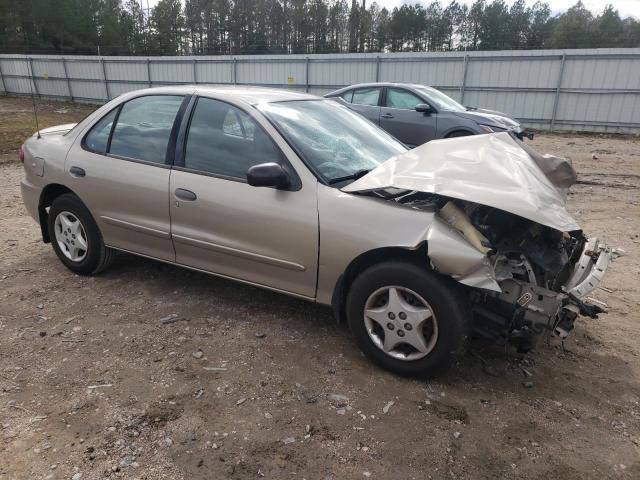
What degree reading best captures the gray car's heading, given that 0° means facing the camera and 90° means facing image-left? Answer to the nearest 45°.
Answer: approximately 315°

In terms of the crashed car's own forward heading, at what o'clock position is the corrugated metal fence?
The corrugated metal fence is roughly at 8 o'clock from the crashed car.

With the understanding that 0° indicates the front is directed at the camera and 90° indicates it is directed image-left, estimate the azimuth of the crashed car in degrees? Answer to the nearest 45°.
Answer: approximately 315°

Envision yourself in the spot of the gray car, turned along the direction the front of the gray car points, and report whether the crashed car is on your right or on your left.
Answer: on your right

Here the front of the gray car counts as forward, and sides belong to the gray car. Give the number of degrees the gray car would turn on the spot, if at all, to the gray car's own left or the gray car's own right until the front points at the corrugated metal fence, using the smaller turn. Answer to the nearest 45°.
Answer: approximately 135° to the gray car's own left
